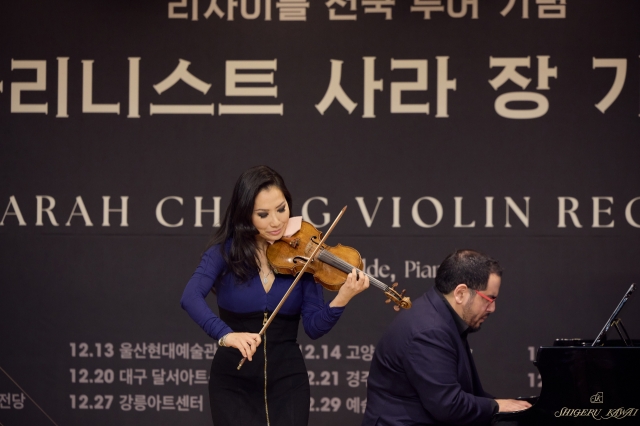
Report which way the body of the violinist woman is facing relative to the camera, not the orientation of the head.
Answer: toward the camera

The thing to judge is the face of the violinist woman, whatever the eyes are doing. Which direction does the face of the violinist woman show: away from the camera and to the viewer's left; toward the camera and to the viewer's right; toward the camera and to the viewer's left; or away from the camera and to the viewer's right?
toward the camera and to the viewer's right

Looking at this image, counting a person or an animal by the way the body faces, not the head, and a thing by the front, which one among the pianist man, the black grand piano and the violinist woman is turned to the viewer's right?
the pianist man

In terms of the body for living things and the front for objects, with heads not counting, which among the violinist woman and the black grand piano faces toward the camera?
the violinist woman

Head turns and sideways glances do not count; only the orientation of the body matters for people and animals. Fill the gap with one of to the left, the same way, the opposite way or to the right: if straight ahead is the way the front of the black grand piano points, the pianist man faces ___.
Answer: the opposite way

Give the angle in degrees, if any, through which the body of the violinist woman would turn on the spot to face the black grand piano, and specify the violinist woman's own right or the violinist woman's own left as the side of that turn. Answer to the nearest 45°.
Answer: approximately 90° to the violinist woman's own left

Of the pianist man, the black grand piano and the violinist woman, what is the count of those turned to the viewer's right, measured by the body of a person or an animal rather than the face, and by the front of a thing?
1

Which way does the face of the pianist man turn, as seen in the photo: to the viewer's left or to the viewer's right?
to the viewer's right

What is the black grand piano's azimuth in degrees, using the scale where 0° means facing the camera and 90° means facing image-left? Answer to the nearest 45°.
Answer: approximately 90°

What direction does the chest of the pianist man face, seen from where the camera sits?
to the viewer's right

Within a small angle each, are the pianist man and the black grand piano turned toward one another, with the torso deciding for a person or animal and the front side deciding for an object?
yes

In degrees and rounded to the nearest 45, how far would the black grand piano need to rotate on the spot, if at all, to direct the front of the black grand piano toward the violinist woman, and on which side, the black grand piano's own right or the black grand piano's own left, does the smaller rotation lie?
0° — it already faces them
